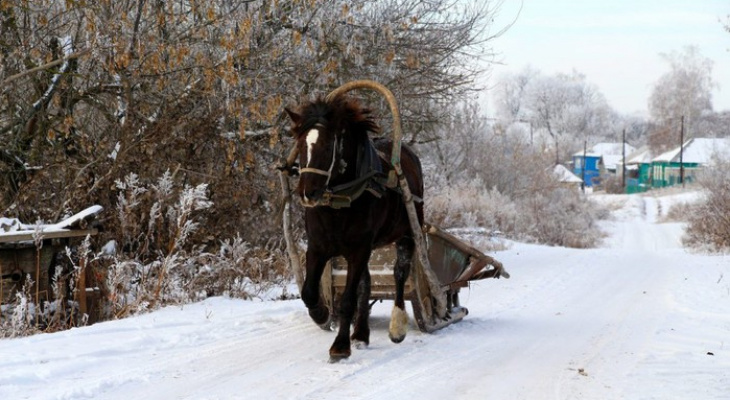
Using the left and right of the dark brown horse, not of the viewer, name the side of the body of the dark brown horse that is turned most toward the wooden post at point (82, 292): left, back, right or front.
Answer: right

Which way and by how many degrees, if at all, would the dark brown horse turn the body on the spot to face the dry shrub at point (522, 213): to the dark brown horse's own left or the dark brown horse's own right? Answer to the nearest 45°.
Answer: approximately 135° to the dark brown horse's own right

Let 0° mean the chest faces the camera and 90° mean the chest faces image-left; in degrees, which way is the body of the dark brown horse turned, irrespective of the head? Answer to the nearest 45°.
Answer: approximately 45°

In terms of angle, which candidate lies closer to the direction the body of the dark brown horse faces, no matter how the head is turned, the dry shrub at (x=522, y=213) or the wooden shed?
the wooden shed

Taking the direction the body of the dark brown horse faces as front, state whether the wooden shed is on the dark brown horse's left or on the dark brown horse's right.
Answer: on the dark brown horse's right
